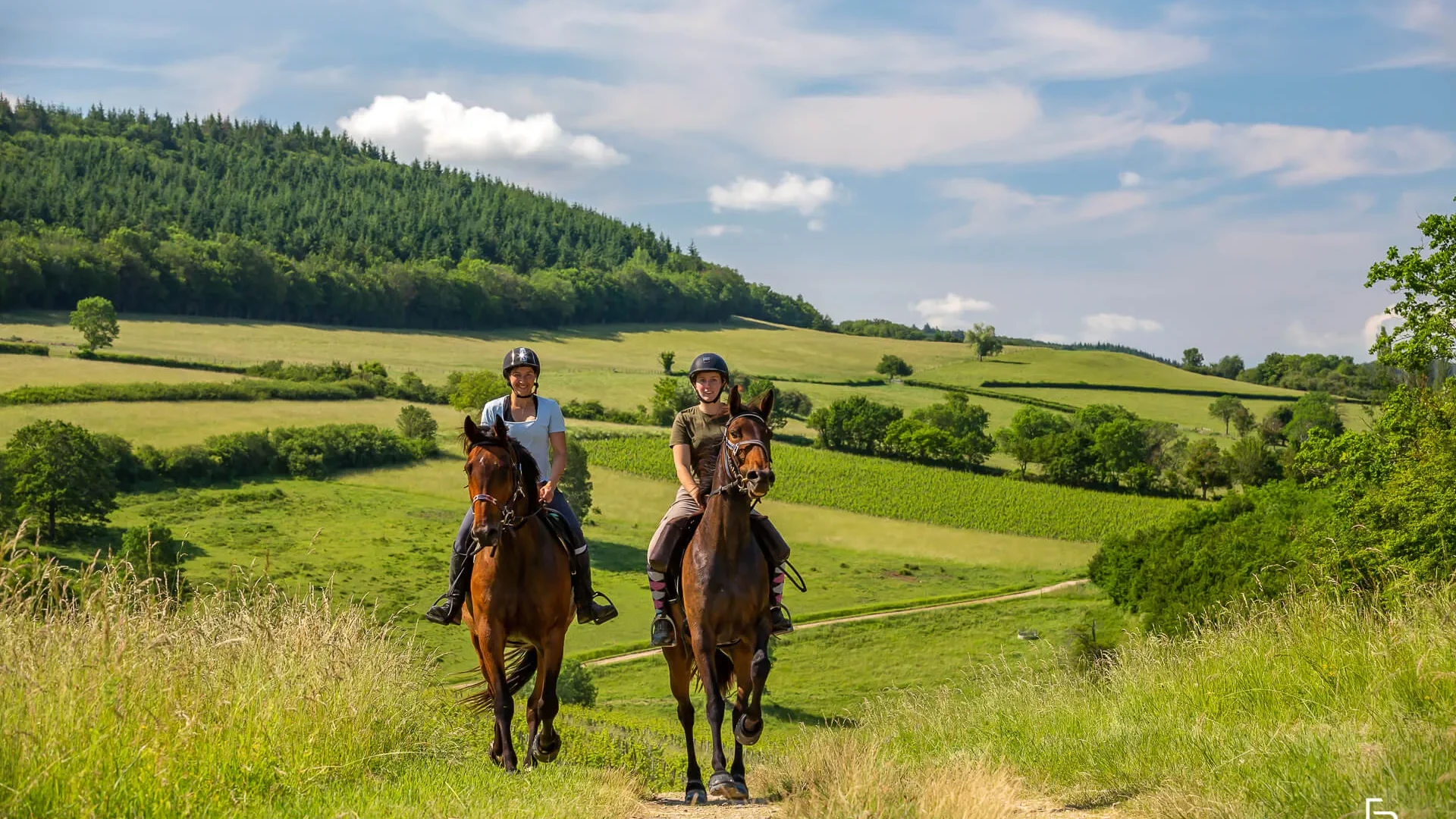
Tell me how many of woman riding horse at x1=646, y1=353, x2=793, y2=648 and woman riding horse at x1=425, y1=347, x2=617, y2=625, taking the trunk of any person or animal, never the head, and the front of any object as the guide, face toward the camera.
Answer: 2

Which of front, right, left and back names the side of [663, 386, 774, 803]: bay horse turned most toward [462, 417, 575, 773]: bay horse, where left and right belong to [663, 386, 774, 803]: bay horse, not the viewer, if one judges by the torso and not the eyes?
right

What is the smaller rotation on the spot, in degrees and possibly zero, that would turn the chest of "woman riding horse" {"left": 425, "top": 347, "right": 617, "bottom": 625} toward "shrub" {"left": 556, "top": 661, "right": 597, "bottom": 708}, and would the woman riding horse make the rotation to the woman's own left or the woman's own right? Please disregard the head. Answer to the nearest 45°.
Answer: approximately 180°

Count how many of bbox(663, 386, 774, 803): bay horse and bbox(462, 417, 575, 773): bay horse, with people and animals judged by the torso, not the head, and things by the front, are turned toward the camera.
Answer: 2

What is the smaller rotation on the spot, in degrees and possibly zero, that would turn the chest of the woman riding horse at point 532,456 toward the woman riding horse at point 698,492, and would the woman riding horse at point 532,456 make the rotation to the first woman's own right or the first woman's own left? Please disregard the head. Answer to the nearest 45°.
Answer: approximately 90° to the first woman's own left

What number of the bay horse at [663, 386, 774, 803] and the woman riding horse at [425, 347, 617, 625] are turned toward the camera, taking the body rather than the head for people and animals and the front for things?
2

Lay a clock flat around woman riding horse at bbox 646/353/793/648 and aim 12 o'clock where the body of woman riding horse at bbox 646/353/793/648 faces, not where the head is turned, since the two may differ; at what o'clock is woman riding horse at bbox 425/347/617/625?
woman riding horse at bbox 425/347/617/625 is roughly at 3 o'clock from woman riding horse at bbox 646/353/793/648.
